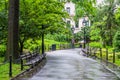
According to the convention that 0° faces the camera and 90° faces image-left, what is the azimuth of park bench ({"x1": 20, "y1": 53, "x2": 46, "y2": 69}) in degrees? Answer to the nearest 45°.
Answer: approximately 315°

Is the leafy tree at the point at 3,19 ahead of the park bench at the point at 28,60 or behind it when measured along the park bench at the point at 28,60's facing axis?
behind

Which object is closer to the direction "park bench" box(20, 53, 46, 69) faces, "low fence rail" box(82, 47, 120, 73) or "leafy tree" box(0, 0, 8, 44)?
the low fence rail
